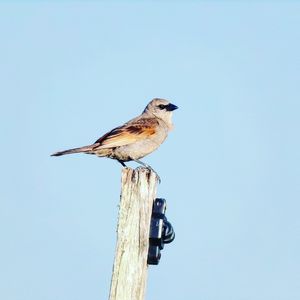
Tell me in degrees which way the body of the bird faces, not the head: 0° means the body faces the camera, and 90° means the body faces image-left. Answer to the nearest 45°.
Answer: approximately 270°
